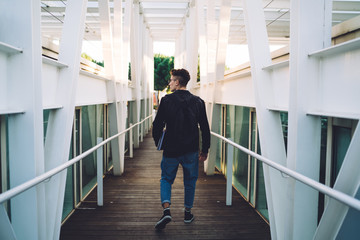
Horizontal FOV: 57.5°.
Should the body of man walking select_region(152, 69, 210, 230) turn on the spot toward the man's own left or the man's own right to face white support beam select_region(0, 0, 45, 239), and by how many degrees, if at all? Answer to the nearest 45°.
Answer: approximately 135° to the man's own left

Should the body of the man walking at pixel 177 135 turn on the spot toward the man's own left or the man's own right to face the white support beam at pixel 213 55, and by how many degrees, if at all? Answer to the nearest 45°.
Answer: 0° — they already face it

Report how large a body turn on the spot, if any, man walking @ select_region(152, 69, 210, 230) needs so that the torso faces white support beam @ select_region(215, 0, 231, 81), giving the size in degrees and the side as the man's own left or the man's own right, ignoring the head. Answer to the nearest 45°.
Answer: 0° — they already face it

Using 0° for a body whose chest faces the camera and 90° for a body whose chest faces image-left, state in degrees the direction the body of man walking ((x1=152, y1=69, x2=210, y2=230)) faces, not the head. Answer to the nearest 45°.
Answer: approximately 180°

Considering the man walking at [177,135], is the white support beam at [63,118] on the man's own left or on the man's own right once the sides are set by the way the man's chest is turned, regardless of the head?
on the man's own left

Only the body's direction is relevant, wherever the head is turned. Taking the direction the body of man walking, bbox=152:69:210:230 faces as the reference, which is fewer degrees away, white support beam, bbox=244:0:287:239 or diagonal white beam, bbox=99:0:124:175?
the diagonal white beam
